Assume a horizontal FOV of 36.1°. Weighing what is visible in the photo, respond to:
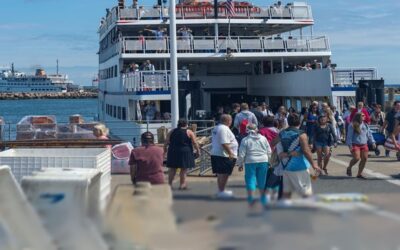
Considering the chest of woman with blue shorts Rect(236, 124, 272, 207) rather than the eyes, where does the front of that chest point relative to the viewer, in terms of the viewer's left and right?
facing away from the viewer

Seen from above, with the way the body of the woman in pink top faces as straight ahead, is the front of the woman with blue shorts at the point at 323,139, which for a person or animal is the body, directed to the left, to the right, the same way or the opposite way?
the opposite way

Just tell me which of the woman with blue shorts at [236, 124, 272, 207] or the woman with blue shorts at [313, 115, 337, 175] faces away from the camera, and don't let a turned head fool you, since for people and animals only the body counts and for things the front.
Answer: the woman with blue shorts at [236, 124, 272, 207]

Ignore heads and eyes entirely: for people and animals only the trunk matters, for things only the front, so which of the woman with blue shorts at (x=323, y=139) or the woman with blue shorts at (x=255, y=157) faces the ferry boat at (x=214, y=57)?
the woman with blue shorts at (x=255, y=157)

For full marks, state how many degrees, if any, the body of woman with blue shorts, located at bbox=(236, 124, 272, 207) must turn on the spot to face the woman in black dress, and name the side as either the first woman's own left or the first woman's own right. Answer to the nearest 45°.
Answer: approximately 45° to the first woman's own left

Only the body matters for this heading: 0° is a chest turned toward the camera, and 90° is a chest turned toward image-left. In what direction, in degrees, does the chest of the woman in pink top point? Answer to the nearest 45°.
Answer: approximately 180°

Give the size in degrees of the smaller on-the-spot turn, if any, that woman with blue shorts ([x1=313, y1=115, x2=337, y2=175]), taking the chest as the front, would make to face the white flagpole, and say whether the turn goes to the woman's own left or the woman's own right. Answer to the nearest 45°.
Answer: approximately 135° to the woman's own right
